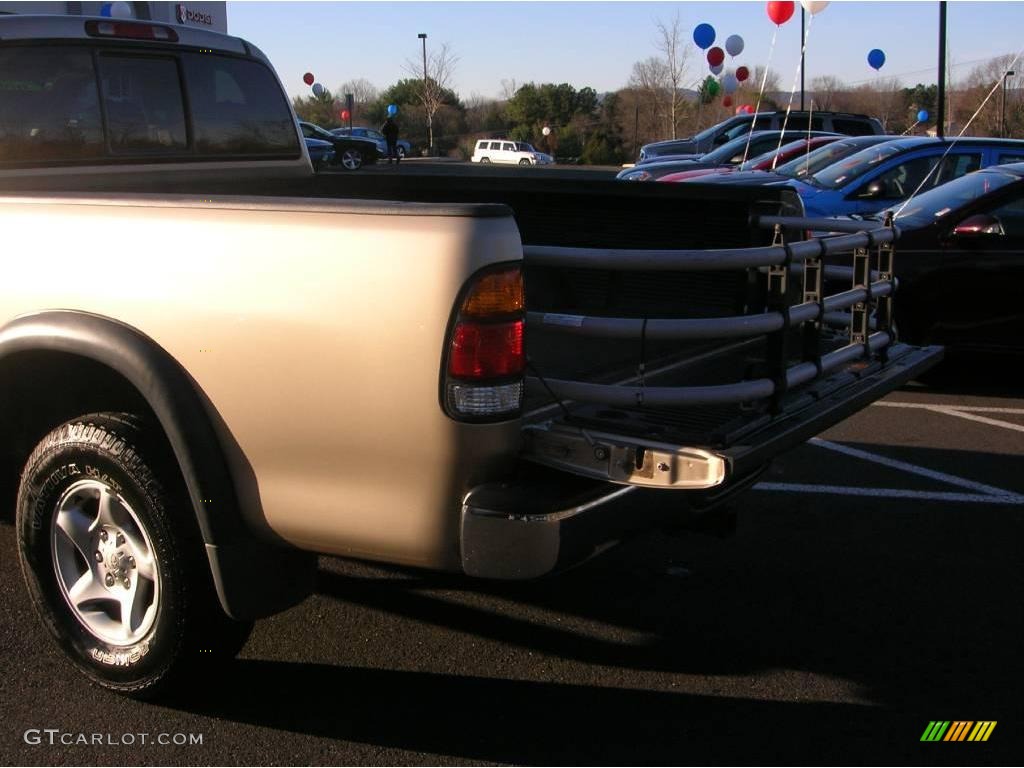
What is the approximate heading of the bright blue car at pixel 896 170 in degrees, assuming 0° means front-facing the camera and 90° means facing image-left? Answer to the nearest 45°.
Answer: approximately 45°

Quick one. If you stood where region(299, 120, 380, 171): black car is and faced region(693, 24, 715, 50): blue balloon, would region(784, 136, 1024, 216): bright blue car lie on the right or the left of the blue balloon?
right

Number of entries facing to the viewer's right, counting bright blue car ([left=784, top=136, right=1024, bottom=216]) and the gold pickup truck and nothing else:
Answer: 0

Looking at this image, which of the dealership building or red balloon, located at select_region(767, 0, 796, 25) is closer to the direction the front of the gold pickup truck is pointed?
the dealership building

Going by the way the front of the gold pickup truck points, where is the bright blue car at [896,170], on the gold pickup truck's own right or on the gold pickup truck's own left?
on the gold pickup truck's own right

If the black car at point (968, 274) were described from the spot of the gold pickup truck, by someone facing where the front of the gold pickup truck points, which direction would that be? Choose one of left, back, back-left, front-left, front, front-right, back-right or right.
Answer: right

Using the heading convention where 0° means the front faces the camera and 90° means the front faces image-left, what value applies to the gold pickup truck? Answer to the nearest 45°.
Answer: approximately 135°

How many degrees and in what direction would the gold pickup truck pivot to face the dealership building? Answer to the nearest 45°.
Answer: approximately 45° to its right

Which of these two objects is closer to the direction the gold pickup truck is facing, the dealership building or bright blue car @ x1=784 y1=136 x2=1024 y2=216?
the dealership building

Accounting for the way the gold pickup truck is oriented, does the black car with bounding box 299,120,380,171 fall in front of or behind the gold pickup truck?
in front

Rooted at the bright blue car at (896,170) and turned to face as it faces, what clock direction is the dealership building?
The dealership building is roughly at 1 o'clock from the bright blue car.

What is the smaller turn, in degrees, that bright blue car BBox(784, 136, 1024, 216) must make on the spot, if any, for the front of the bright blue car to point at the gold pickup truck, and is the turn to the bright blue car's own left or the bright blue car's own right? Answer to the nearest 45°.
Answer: approximately 45° to the bright blue car's own left

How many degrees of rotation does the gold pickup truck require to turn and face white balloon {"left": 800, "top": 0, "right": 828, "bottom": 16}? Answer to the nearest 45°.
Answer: approximately 90° to its right

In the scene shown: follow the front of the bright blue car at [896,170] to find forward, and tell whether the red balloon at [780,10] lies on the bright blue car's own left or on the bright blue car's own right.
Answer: on the bright blue car's own right
